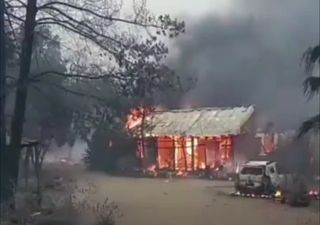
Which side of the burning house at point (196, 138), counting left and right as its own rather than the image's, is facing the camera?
front

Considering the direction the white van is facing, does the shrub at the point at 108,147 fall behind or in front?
in front

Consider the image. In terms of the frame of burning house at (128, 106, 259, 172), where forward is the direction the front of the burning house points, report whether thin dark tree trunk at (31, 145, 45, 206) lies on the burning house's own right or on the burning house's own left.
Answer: on the burning house's own right
